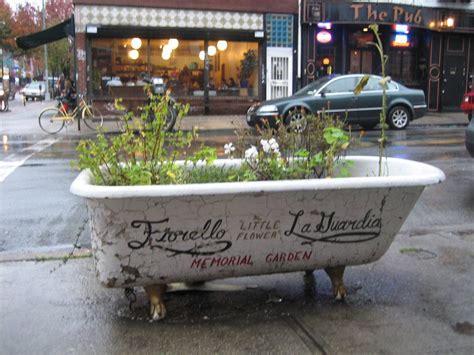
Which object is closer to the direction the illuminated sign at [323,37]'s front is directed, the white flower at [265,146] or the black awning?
the white flower

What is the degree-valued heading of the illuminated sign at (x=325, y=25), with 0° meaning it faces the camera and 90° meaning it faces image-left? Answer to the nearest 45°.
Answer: approximately 0°

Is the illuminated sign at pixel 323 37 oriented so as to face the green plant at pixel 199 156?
yes

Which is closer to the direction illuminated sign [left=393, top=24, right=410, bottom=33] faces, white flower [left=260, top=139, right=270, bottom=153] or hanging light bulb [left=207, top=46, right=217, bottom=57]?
the white flower

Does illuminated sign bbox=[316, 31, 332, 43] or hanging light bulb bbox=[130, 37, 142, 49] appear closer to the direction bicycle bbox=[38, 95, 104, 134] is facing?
the illuminated sign

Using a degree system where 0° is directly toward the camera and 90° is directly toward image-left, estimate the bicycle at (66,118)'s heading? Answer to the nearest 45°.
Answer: approximately 270°

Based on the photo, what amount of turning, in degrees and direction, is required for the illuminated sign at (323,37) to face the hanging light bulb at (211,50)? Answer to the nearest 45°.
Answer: approximately 90° to its right
